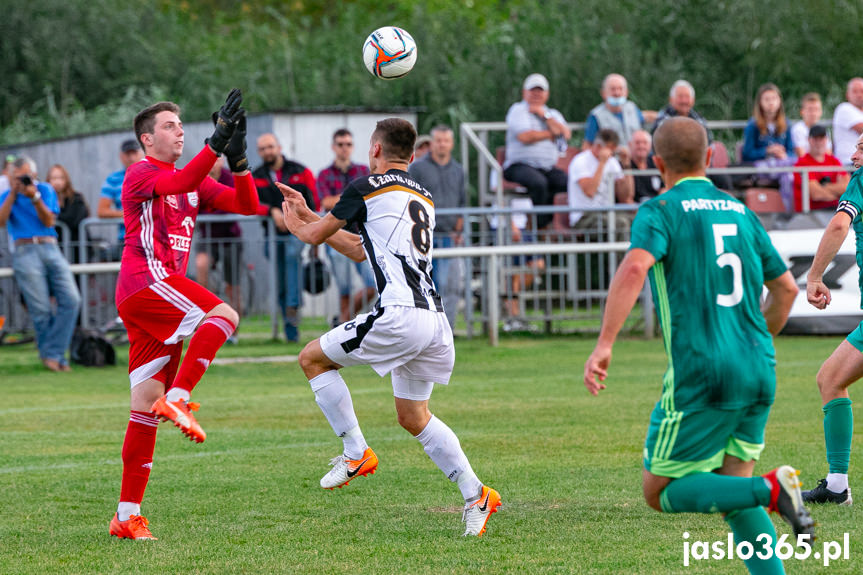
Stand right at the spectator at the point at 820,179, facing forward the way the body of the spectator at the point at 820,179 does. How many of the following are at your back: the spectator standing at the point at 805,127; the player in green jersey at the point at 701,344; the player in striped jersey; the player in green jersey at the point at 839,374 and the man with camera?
1

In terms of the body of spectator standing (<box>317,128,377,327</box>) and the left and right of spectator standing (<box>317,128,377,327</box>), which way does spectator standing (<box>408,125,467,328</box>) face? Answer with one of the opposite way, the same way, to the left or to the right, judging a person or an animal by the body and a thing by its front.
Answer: the same way

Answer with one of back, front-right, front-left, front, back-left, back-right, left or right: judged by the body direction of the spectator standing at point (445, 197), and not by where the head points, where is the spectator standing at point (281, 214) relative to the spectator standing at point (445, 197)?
right

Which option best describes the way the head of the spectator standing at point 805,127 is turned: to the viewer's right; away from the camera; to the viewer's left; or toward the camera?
toward the camera

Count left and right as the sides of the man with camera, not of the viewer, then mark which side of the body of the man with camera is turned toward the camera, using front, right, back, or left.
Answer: front

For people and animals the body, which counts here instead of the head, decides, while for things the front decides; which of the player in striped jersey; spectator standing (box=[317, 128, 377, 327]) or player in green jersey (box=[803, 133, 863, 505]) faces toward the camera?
the spectator standing

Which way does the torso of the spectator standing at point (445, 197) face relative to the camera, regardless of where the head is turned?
toward the camera

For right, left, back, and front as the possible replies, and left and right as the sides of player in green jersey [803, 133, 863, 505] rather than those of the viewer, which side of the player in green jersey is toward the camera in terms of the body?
left

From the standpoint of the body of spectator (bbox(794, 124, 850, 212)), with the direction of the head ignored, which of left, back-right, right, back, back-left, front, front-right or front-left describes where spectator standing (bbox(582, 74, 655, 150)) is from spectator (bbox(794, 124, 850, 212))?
right

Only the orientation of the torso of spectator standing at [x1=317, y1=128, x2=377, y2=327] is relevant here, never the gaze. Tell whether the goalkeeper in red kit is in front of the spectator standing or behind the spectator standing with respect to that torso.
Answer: in front

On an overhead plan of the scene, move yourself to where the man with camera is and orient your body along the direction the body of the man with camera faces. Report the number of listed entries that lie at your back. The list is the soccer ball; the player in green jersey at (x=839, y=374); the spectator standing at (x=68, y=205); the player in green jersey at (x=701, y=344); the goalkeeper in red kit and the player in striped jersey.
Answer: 1

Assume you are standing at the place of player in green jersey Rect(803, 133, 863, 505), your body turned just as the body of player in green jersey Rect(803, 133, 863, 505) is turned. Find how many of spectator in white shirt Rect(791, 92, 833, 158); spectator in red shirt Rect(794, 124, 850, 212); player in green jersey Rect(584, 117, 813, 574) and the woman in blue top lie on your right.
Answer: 3

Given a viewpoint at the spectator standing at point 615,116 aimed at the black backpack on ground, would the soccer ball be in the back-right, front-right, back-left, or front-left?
front-left

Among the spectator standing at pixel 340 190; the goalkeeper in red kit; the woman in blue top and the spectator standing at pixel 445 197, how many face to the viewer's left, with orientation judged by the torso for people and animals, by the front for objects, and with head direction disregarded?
0

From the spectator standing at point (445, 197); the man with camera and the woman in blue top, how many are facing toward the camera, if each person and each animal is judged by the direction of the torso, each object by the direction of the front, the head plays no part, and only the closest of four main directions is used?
3

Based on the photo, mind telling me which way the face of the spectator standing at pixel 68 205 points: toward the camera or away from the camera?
toward the camera

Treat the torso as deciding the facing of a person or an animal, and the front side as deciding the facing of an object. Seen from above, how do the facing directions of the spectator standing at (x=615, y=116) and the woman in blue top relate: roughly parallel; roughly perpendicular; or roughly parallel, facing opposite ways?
roughly parallel

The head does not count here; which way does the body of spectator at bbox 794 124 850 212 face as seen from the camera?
toward the camera
